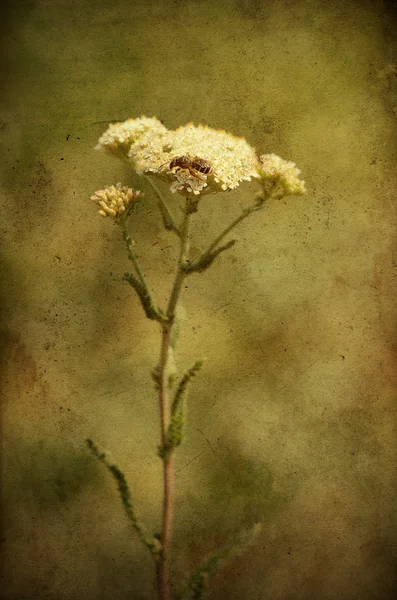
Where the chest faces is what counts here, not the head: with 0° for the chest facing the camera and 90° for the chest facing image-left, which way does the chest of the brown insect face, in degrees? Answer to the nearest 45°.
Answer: approximately 90°
